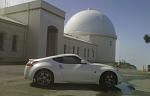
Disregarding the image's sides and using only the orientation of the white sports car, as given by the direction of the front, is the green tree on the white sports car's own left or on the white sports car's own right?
on the white sports car's own left

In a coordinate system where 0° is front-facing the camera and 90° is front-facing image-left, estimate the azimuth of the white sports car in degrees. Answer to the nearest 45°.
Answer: approximately 270°
